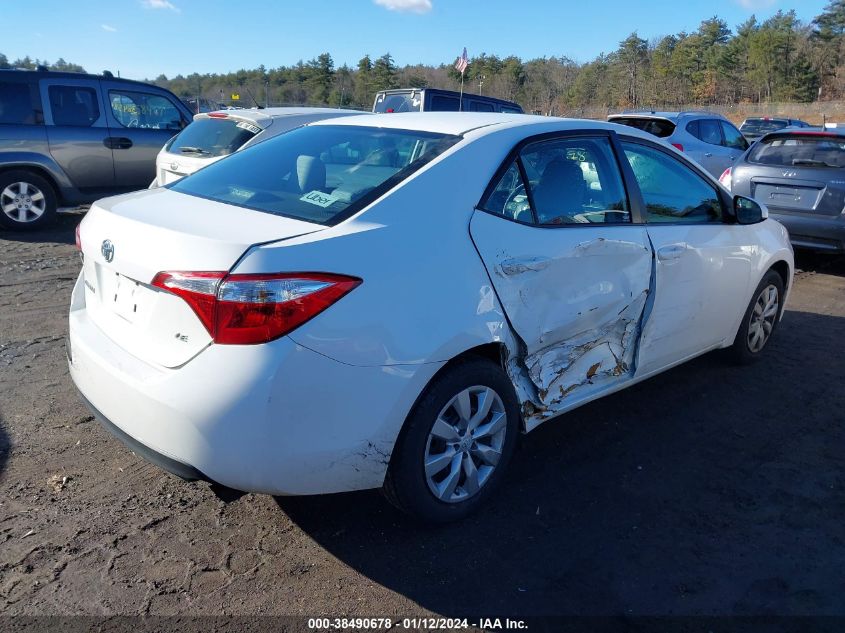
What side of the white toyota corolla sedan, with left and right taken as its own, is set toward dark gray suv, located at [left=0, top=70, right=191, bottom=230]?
left

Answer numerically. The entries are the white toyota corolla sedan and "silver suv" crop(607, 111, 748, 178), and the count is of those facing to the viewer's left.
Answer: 0

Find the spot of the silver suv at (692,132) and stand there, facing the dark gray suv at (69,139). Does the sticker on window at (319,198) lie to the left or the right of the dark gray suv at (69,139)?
left

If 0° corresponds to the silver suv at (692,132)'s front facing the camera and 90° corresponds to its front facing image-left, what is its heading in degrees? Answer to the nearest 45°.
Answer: approximately 225°

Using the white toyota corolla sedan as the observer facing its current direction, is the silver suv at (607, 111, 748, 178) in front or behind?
in front

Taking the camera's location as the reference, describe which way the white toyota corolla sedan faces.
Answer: facing away from the viewer and to the right of the viewer

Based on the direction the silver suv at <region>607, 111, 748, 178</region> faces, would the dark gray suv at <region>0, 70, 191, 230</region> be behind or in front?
behind
